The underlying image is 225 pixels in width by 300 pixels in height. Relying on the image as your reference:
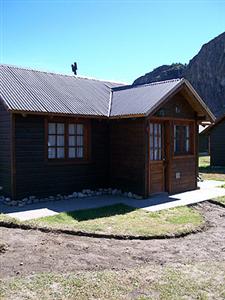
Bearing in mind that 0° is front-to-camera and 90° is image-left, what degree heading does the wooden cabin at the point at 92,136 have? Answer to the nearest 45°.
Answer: approximately 315°
